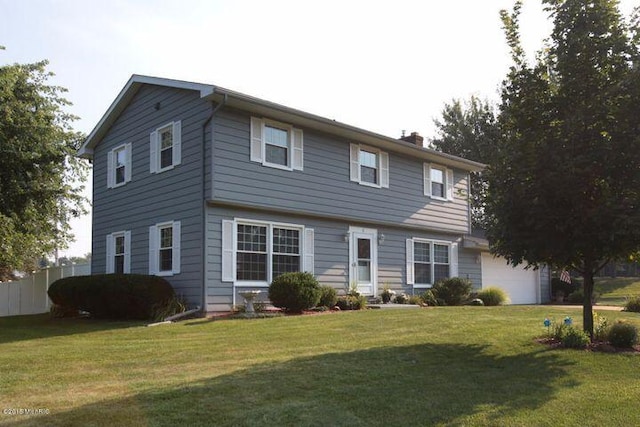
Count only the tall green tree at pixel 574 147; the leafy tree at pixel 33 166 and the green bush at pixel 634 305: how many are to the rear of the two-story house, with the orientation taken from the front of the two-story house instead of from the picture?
1

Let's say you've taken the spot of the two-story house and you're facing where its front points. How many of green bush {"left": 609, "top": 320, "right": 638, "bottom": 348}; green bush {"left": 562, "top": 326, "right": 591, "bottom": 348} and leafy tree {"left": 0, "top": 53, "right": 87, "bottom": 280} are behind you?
1

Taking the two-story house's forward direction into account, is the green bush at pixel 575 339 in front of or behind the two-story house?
in front

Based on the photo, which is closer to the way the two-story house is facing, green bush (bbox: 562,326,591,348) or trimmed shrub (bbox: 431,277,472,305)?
the green bush

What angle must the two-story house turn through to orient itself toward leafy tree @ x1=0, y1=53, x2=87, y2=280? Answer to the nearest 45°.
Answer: approximately 180°

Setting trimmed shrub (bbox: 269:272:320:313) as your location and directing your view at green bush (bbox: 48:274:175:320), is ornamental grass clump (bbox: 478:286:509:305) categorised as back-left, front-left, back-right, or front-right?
back-right

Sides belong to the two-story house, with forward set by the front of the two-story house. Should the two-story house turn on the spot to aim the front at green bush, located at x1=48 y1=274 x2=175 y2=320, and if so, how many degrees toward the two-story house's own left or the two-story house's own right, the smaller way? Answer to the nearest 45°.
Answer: approximately 90° to the two-story house's own right

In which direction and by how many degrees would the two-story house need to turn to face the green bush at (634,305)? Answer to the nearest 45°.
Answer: approximately 45° to its left

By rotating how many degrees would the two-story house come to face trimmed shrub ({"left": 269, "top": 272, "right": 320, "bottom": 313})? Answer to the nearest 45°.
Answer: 0° — it already faces it

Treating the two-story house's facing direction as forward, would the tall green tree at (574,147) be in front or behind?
in front

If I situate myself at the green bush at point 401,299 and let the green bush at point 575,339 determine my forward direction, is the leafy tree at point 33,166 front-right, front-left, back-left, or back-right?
back-right

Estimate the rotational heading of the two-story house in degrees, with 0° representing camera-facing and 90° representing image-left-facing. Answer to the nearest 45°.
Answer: approximately 315°
